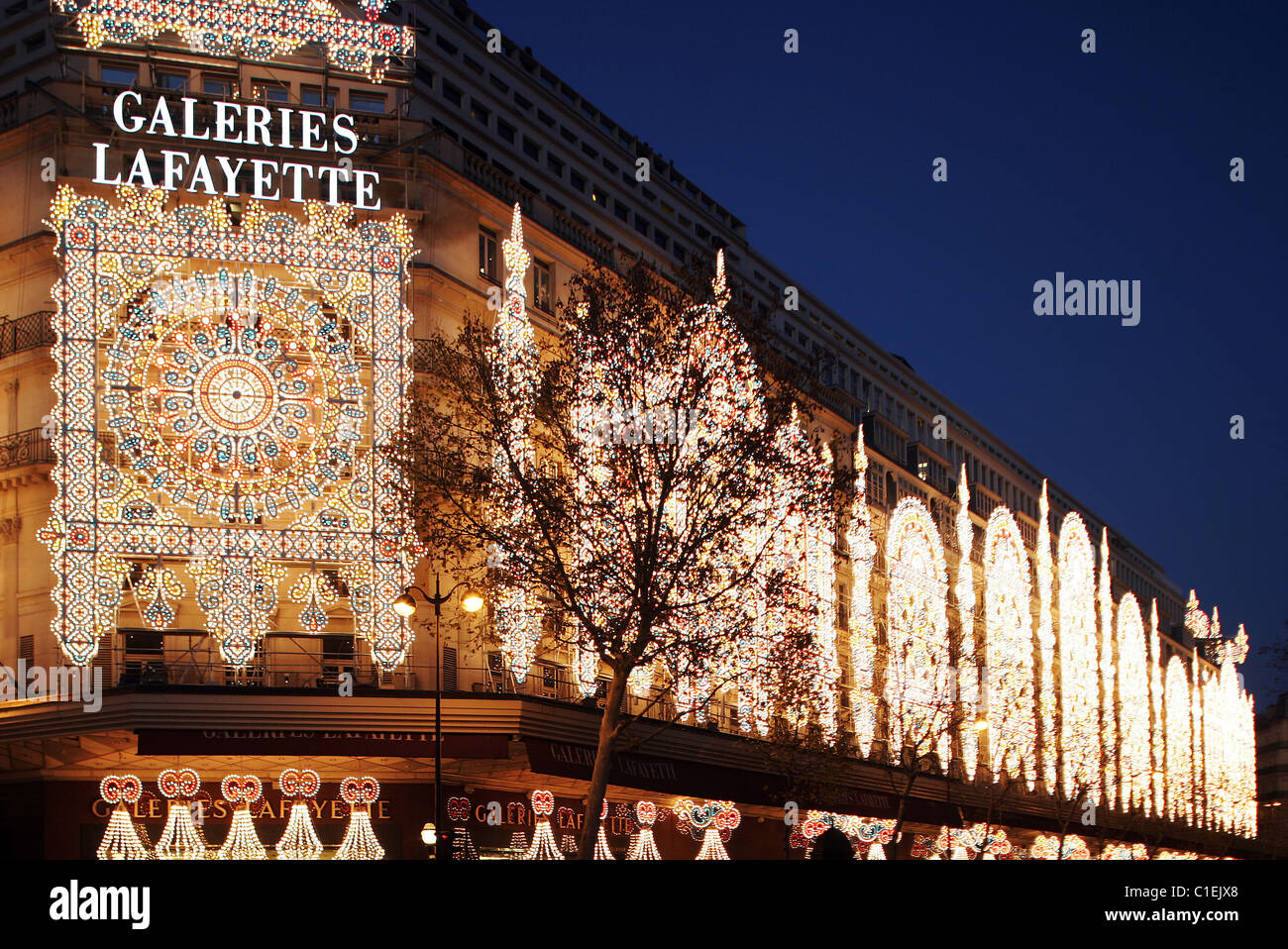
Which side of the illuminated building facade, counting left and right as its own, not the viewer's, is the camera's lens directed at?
front

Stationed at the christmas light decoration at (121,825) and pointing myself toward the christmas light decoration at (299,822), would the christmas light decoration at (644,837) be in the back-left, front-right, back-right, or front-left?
front-left

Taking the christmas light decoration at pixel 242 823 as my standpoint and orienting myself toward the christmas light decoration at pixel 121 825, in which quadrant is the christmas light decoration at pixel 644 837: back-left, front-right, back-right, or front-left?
back-right
